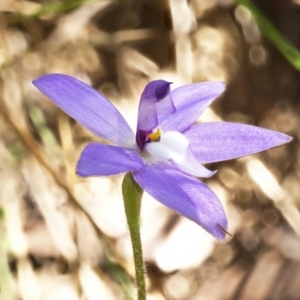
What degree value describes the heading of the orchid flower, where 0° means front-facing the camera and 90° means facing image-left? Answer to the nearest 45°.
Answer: approximately 315°

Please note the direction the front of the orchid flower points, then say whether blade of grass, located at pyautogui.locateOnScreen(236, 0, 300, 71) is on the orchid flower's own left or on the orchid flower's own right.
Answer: on the orchid flower's own left
